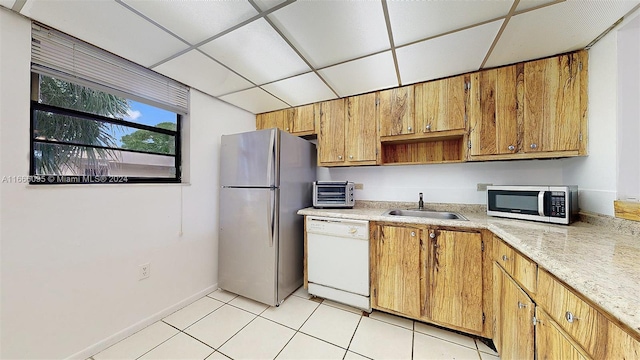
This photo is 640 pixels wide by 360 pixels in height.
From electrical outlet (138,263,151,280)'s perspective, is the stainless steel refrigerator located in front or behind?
in front

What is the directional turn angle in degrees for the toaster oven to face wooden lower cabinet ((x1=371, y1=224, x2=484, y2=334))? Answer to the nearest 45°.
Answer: approximately 45° to its left

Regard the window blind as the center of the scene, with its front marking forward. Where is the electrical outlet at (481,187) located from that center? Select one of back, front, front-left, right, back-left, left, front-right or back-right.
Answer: front

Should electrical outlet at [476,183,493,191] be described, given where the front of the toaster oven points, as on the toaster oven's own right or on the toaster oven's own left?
on the toaster oven's own left

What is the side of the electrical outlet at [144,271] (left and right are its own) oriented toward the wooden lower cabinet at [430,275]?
front

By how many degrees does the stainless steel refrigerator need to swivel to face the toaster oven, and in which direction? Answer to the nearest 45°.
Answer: approximately 135° to its left

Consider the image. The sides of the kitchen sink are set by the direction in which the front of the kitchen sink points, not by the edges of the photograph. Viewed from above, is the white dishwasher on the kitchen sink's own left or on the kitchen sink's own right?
on the kitchen sink's own right

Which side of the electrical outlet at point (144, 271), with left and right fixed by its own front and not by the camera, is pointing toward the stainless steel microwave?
front

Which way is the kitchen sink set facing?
toward the camera

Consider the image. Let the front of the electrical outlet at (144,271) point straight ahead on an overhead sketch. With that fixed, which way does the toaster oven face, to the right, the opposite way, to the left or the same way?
to the right

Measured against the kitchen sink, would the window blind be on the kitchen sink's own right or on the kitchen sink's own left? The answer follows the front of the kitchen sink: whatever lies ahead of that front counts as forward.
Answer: on the kitchen sink's own right

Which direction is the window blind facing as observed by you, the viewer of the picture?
facing the viewer and to the right of the viewer

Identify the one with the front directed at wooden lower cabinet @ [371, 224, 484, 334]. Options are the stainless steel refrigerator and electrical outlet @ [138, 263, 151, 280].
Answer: the electrical outlet

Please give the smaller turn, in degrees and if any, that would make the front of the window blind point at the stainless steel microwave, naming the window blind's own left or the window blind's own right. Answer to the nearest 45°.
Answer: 0° — it already faces it

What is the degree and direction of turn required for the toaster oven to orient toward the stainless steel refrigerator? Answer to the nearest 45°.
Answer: approximately 90° to its right

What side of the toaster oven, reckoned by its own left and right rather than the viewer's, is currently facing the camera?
front
